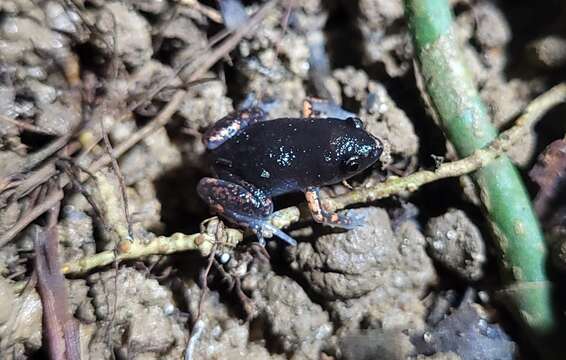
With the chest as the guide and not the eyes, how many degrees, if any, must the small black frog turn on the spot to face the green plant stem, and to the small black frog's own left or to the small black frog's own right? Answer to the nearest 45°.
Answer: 0° — it already faces it

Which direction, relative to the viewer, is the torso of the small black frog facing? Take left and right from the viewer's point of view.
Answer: facing to the right of the viewer

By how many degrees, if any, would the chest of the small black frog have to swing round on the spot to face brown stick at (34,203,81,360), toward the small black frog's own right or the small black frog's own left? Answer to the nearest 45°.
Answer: approximately 180°

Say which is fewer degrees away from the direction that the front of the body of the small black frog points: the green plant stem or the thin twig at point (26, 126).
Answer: the green plant stem

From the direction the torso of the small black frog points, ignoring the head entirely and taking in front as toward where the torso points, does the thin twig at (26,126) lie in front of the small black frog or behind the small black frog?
behind
